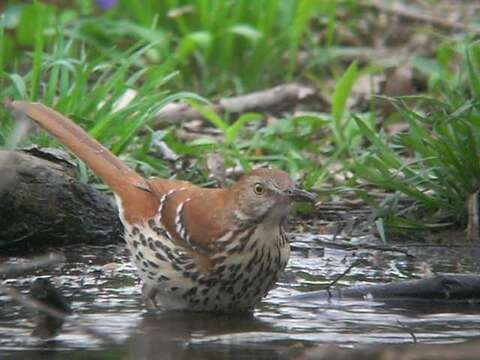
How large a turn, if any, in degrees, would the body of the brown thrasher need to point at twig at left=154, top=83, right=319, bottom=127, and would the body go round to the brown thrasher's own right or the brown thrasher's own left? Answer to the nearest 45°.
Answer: approximately 135° to the brown thrasher's own left

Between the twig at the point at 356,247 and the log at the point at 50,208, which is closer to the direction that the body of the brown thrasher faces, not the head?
the twig

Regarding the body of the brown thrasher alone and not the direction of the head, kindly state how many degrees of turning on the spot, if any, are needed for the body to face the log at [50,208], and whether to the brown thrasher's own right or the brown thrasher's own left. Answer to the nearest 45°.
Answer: approximately 180°

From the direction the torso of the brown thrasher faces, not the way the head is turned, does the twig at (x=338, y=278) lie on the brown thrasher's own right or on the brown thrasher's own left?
on the brown thrasher's own left

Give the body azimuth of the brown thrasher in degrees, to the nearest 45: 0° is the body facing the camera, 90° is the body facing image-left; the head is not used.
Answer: approximately 315°
